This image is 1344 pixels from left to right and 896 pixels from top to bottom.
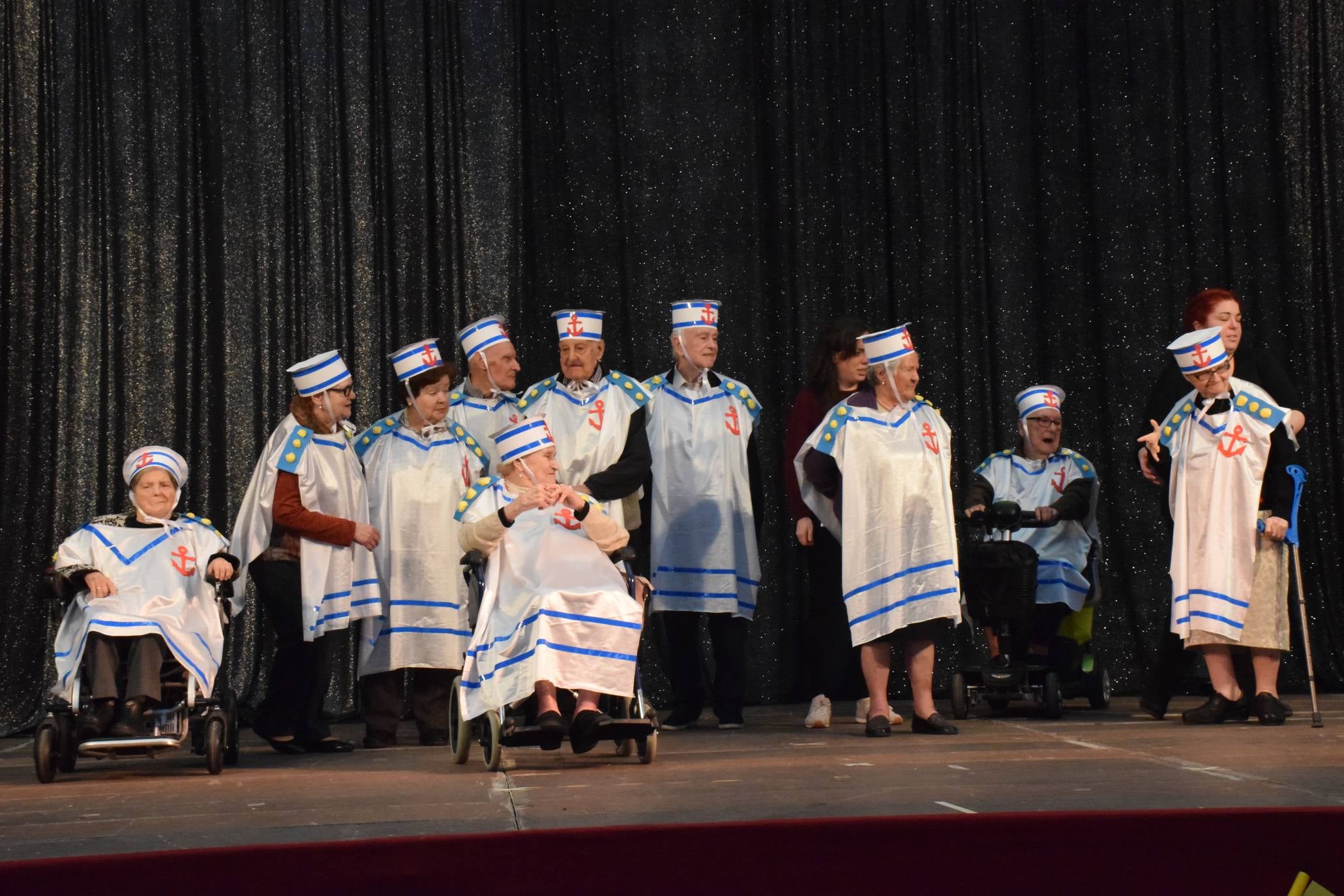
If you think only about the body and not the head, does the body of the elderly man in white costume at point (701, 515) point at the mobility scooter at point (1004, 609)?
no

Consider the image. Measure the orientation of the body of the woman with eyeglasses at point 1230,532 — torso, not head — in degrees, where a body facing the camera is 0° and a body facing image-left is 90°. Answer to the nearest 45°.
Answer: approximately 45°

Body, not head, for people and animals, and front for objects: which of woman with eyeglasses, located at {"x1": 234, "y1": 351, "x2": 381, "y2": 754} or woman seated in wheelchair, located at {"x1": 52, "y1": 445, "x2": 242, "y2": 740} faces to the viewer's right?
the woman with eyeglasses

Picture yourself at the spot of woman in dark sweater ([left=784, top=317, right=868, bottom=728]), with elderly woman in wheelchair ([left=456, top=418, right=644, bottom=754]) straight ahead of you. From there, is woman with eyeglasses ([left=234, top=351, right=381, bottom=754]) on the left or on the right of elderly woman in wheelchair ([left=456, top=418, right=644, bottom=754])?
right

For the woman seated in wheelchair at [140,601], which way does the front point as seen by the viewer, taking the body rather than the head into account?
toward the camera

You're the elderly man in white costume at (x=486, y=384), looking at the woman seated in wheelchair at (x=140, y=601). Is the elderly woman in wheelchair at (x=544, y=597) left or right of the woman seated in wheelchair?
left

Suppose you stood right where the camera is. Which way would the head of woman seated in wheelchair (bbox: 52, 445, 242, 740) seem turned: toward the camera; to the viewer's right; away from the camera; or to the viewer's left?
toward the camera

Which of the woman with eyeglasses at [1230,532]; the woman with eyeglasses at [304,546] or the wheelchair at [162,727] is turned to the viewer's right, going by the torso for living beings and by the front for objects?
the woman with eyeglasses at [304,546]

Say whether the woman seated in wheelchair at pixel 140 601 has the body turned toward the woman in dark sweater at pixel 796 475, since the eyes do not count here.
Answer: no

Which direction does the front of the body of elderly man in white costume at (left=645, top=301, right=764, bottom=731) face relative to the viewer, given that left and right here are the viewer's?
facing the viewer

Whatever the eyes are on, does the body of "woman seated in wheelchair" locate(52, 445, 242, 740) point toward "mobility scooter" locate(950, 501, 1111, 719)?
no

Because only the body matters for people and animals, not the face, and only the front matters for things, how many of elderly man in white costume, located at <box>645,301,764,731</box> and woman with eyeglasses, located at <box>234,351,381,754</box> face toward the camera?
1

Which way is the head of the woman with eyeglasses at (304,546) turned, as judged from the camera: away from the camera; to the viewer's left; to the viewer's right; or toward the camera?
to the viewer's right

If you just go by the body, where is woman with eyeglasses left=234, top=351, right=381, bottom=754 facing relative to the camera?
to the viewer's right

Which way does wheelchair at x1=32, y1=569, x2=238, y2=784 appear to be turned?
toward the camera
